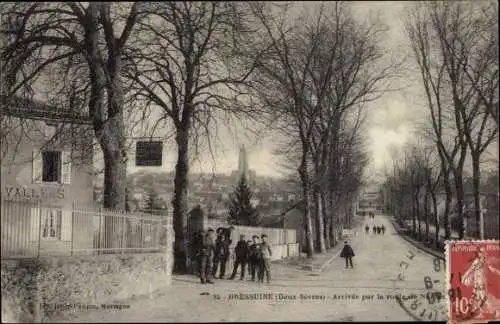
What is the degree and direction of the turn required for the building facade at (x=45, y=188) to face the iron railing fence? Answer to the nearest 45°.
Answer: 0° — it already faces it

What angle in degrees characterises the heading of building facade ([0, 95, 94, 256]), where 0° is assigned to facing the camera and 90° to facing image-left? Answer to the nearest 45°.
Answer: approximately 0°

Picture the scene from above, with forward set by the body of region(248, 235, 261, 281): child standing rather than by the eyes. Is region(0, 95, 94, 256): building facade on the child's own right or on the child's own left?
on the child's own right

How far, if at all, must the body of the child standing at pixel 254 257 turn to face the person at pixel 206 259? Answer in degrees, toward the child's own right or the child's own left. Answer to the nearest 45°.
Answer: approximately 45° to the child's own right
